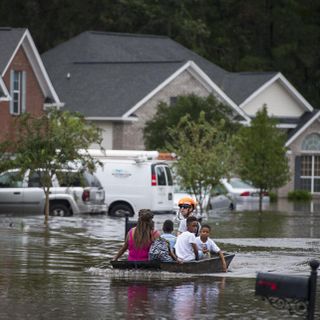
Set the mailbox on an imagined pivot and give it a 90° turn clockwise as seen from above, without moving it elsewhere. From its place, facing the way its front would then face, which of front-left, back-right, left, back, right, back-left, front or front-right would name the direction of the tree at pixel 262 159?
front

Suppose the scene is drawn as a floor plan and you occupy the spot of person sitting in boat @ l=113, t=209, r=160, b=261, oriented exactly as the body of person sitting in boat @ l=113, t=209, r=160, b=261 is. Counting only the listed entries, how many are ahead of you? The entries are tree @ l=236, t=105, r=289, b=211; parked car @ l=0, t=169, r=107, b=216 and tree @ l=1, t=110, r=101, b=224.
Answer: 3

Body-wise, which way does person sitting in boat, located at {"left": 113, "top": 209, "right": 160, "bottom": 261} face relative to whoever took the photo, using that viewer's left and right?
facing away from the viewer

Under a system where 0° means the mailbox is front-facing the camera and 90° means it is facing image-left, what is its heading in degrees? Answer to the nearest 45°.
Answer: approximately 90°

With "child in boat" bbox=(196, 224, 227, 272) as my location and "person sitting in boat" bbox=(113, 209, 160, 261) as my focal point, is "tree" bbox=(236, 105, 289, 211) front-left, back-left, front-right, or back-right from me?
back-right

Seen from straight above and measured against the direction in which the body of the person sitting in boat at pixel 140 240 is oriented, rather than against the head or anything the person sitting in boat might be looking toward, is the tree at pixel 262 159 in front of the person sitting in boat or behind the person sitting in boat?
in front

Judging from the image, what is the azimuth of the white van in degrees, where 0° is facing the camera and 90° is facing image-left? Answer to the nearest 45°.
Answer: approximately 135°

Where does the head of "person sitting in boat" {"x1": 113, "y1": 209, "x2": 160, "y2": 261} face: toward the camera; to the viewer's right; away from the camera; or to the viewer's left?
away from the camera
